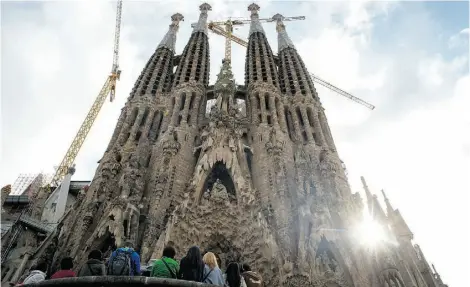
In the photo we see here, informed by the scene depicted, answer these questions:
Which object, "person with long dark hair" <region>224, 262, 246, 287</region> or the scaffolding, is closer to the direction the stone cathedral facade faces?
the person with long dark hair

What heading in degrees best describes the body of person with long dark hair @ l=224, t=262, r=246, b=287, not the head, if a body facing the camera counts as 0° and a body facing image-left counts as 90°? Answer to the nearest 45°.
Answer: approximately 180°

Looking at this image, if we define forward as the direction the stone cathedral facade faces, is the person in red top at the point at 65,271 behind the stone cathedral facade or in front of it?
in front

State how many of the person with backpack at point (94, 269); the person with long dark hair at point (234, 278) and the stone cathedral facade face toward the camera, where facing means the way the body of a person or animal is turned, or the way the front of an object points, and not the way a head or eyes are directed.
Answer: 1

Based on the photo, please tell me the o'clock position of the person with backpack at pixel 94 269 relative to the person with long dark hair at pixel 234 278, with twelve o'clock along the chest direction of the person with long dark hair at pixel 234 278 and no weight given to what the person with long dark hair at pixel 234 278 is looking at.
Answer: the person with backpack at pixel 94 269 is roughly at 9 o'clock from the person with long dark hair at pixel 234 278.

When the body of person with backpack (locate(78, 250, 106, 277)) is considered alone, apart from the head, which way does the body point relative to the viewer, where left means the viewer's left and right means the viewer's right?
facing away from the viewer

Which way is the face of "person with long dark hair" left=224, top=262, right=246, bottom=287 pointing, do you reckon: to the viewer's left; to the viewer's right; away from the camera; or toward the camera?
away from the camera

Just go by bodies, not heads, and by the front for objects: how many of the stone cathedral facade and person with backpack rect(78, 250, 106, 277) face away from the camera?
1

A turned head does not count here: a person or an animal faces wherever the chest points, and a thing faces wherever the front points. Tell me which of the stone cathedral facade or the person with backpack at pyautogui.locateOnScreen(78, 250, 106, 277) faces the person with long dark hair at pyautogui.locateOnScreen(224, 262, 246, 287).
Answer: the stone cathedral facade

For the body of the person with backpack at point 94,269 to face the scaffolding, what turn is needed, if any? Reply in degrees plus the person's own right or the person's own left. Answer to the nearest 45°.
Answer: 0° — they already face it

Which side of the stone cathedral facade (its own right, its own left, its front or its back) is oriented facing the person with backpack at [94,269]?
front
